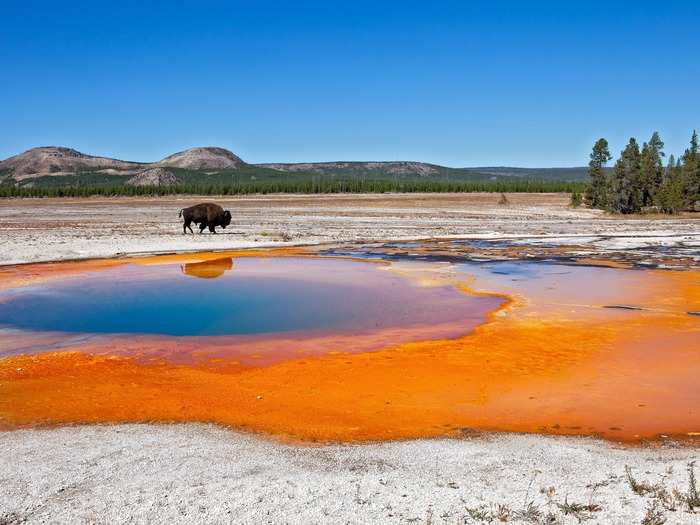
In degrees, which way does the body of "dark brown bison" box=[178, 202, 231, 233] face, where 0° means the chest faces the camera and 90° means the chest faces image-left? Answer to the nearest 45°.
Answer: approximately 270°

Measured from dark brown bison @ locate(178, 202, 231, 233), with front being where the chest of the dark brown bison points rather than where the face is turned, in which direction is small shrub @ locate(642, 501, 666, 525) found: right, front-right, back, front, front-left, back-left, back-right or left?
right
